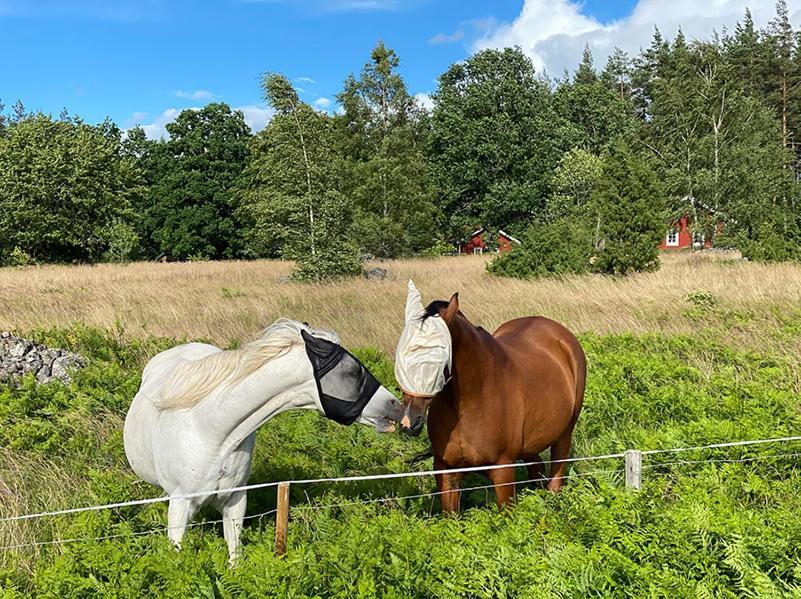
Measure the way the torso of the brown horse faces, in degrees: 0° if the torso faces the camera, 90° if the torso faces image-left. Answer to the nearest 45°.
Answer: approximately 45°

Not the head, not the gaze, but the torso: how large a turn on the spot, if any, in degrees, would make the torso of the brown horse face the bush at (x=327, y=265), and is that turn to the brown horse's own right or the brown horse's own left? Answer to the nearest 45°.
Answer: approximately 135° to the brown horse's own right

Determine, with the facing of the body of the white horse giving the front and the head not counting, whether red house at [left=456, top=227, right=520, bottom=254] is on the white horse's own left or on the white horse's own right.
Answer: on the white horse's own left

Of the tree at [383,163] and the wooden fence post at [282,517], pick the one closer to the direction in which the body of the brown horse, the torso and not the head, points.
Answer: the wooden fence post

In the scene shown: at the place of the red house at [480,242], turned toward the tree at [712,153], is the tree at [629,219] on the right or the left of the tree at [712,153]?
right

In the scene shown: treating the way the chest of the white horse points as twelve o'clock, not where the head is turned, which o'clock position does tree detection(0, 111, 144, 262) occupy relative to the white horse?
The tree is roughly at 7 o'clock from the white horse.

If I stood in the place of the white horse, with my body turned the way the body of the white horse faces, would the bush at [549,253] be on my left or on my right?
on my left

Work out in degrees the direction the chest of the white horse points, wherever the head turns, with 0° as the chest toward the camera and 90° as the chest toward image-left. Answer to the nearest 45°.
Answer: approximately 315°
